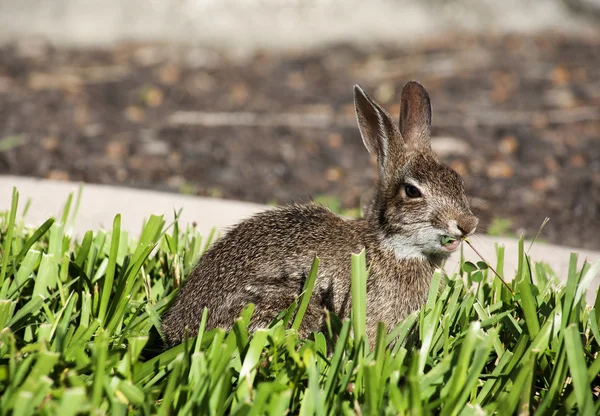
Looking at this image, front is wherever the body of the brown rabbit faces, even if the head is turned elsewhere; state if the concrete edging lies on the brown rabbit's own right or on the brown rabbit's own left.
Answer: on the brown rabbit's own left

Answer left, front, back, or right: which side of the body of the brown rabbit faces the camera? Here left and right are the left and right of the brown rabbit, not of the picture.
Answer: right
